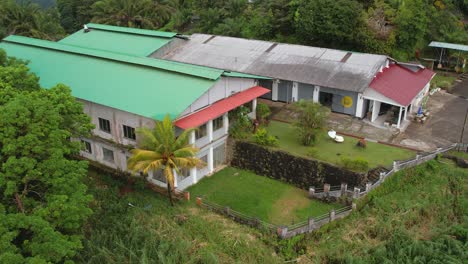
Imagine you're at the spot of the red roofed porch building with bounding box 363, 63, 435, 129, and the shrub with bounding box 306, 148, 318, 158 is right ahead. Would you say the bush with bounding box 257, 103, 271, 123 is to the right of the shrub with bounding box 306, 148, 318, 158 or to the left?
right

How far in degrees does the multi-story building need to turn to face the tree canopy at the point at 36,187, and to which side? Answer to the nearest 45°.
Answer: approximately 45° to its right

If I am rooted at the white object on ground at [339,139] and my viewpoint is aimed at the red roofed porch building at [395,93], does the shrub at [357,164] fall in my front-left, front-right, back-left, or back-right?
back-right
